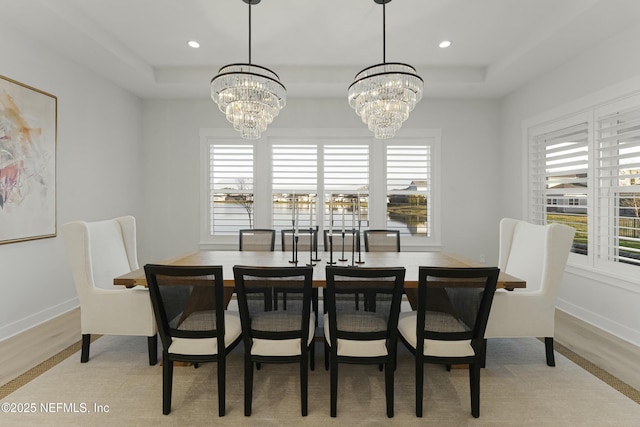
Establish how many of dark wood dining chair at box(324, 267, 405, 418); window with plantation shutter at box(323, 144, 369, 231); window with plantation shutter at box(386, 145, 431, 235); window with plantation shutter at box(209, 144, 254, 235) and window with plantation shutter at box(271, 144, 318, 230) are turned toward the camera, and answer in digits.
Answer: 4

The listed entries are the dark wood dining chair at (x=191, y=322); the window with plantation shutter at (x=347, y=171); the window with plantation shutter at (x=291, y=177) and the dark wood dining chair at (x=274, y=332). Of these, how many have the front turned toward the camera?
2

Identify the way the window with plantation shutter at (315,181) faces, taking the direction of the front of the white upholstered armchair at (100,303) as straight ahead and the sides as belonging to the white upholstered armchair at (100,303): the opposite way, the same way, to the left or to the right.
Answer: to the right

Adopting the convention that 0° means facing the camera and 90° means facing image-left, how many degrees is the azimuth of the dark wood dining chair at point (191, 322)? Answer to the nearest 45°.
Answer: approximately 225°

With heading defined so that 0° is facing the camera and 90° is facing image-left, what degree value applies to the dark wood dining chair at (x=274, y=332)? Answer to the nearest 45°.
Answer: approximately 180°

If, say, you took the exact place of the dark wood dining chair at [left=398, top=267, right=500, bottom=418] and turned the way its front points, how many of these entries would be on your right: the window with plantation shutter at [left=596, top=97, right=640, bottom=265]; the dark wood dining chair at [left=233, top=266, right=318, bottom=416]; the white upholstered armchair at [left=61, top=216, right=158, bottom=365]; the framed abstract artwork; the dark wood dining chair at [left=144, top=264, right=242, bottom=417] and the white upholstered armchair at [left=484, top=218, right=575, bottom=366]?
2

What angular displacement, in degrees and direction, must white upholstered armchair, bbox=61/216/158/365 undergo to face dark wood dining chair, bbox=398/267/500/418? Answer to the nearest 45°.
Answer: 0° — it already faces it

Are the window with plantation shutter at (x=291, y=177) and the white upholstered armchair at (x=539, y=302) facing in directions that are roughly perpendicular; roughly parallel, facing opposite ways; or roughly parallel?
roughly perpendicular

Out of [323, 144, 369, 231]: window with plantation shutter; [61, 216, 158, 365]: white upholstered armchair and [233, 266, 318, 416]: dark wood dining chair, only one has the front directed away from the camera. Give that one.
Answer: the dark wood dining chair

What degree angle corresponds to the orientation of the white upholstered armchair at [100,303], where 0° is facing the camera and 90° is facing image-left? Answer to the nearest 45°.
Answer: approximately 315°
